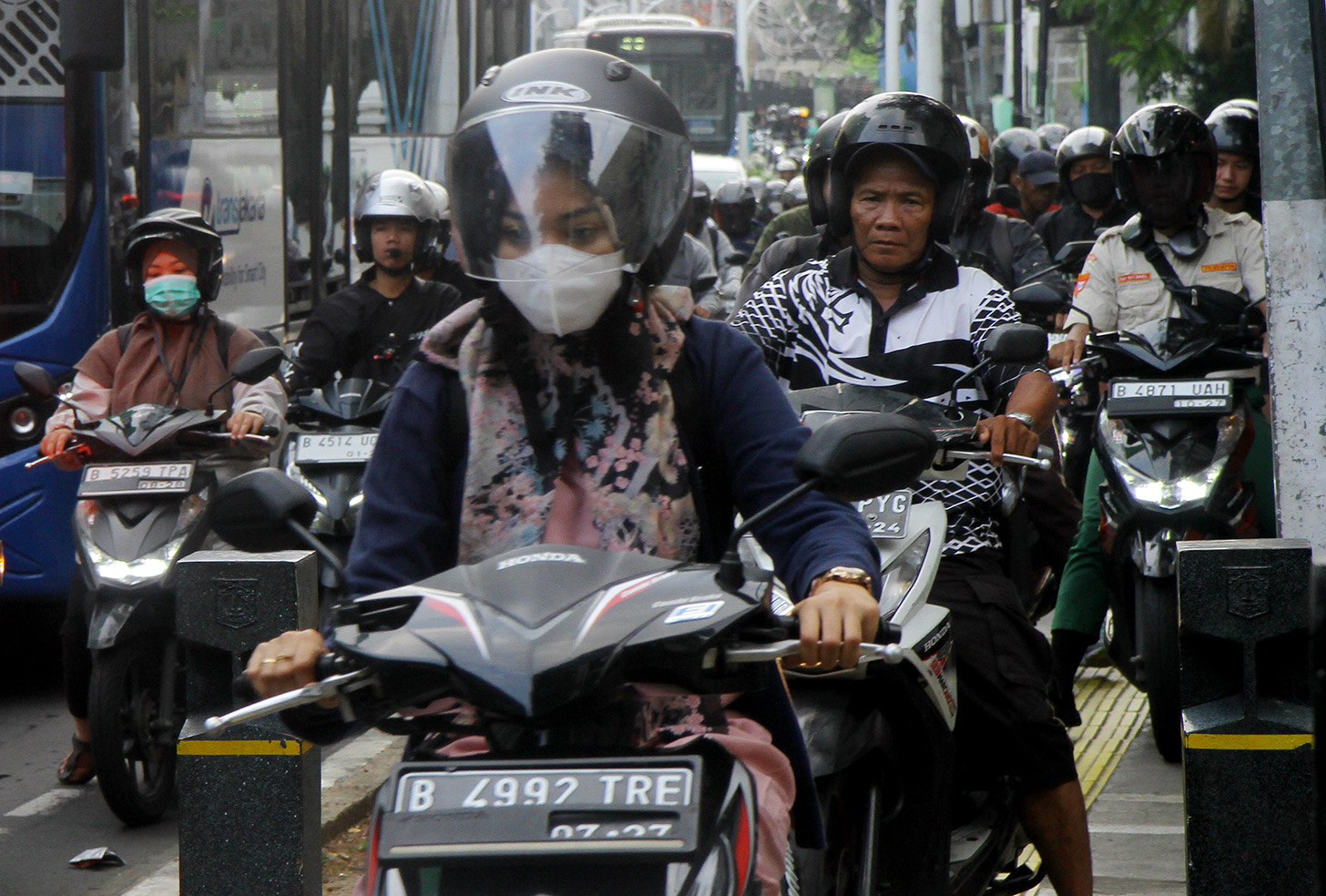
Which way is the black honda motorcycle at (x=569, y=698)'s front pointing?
toward the camera

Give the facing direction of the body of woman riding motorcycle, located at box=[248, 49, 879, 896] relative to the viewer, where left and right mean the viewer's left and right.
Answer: facing the viewer

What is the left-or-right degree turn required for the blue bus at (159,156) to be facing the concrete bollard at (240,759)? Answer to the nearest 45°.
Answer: approximately 45° to its left

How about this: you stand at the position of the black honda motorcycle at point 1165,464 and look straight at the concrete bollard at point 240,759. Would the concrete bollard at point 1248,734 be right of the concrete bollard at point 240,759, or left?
left

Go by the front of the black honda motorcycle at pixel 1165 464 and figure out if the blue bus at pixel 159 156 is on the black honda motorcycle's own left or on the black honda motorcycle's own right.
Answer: on the black honda motorcycle's own right

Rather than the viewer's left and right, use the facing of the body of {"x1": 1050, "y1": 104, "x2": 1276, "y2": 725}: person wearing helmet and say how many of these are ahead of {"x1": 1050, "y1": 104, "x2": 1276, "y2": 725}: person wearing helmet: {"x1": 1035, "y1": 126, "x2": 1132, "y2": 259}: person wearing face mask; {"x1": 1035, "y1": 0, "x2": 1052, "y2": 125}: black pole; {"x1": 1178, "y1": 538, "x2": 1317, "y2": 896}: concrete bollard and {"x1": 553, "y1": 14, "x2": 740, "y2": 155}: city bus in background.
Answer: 1

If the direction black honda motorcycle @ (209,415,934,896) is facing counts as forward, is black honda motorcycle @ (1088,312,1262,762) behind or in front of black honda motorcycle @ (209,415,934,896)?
behind

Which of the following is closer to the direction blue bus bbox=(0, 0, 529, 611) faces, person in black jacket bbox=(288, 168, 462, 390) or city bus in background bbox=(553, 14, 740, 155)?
the person in black jacket

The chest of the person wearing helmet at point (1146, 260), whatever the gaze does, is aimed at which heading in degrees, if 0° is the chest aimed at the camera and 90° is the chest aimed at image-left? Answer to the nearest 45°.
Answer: approximately 0°

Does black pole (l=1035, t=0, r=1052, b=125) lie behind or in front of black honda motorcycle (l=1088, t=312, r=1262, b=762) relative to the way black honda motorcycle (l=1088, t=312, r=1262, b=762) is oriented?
behind

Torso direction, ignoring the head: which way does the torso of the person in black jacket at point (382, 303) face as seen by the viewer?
toward the camera
